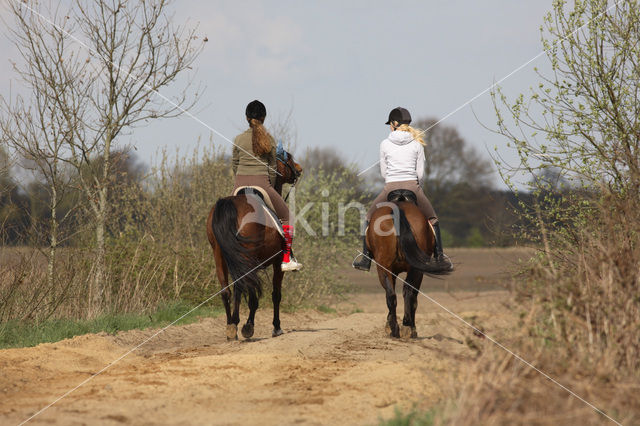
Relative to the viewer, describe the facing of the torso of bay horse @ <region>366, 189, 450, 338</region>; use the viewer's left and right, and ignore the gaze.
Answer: facing away from the viewer

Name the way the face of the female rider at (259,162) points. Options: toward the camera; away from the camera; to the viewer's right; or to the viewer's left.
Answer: away from the camera

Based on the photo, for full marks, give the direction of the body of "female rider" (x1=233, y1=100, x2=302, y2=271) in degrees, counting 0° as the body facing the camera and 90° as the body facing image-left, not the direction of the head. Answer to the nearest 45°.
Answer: approximately 180°

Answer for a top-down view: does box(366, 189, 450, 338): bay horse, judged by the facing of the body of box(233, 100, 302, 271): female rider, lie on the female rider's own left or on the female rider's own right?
on the female rider's own right

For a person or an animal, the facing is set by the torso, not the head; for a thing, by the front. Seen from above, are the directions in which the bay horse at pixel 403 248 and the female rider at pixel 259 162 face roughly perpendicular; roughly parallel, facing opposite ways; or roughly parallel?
roughly parallel

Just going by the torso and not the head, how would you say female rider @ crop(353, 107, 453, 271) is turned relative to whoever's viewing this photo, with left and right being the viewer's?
facing away from the viewer

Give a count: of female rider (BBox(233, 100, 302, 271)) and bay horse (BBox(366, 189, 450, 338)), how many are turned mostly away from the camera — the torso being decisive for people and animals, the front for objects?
2

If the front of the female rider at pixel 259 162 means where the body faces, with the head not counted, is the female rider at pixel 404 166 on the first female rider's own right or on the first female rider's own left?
on the first female rider's own right

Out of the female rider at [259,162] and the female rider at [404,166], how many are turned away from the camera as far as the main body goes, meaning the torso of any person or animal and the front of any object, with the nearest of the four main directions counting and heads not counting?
2

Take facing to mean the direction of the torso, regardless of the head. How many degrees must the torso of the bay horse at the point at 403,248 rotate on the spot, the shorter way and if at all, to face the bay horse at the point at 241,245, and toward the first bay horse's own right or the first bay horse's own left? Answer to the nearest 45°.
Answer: approximately 90° to the first bay horse's own left

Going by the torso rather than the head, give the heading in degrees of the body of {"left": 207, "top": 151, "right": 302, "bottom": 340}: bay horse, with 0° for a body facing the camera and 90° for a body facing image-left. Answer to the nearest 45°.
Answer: approximately 225°

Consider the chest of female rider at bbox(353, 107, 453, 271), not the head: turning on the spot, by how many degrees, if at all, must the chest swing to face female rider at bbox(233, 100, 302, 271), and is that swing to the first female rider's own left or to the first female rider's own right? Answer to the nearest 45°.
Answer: approximately 90° to the first female rider's own left
